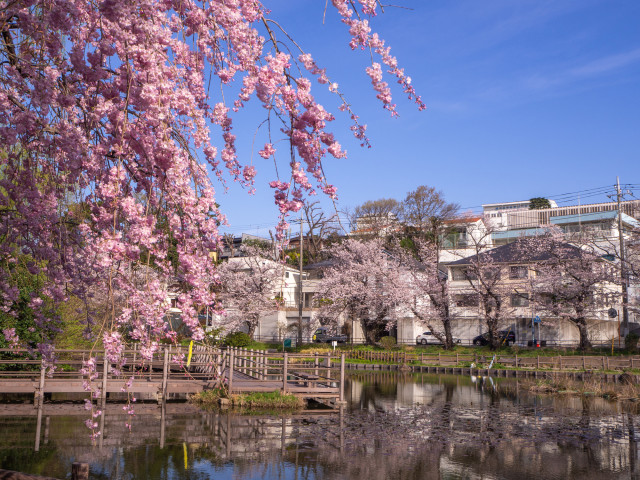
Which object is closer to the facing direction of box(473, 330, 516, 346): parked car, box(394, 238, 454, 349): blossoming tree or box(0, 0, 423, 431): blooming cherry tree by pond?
the blossoming tree

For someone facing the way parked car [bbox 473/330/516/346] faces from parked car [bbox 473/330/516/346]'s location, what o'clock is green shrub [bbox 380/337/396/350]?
The green shrub is roughly at 11 o'clock from the parked car.

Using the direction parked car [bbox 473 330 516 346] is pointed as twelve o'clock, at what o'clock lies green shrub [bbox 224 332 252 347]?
The green shrub is roughly at 11 o'clock from the parked car.

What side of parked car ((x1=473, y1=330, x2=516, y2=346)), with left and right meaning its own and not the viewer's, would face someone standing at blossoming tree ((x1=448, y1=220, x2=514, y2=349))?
left

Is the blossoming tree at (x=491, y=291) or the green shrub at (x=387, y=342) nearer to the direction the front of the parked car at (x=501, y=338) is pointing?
the green shrub

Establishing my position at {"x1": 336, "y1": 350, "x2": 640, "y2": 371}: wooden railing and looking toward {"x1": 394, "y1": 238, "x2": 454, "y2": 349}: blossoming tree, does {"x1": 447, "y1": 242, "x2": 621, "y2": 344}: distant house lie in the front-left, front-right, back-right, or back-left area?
front-right

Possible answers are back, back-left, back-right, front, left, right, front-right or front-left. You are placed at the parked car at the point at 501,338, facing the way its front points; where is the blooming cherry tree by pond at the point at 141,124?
left

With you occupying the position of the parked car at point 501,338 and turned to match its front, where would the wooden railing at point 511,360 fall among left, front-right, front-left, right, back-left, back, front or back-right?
left

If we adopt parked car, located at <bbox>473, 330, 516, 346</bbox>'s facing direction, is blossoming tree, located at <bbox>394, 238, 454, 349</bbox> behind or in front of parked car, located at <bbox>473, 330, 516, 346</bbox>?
in front

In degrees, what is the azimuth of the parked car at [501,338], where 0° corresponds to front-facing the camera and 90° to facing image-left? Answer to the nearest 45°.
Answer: approximately 90°
